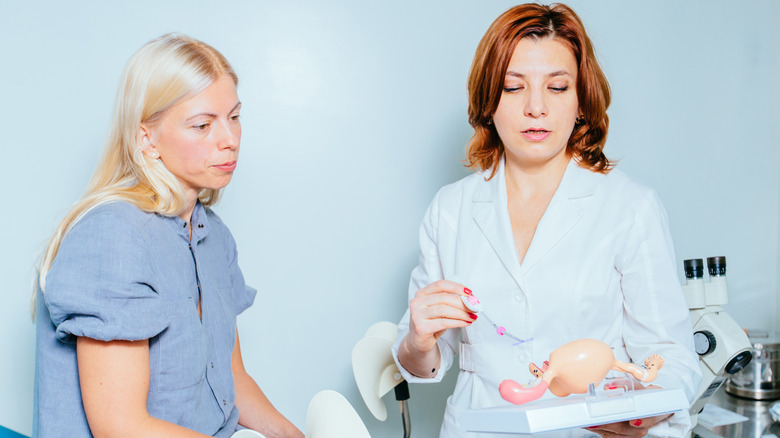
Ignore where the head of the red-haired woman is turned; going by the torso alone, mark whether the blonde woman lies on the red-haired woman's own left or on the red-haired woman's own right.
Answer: on the red-haired woman's own right

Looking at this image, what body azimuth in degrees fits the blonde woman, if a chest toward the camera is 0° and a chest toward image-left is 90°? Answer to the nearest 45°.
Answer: approximately 315°

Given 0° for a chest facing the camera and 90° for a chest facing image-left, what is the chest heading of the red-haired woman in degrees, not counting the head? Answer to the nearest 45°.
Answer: approximately 0°

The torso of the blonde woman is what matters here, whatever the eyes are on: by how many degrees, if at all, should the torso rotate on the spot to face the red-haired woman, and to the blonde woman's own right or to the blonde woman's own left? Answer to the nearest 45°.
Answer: approximately 45° to the blonde woman's own left

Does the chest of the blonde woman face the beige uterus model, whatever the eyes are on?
yes

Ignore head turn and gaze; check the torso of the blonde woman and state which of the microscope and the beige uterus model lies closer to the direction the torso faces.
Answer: the beige uterus model

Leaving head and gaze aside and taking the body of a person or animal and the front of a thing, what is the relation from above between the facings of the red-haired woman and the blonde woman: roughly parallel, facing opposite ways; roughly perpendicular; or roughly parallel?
roughly perpendicular
